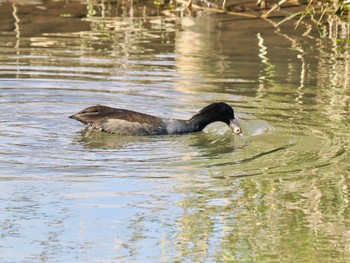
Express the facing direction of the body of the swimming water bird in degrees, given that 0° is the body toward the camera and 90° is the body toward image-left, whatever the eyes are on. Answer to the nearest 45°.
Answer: approximately 270°
